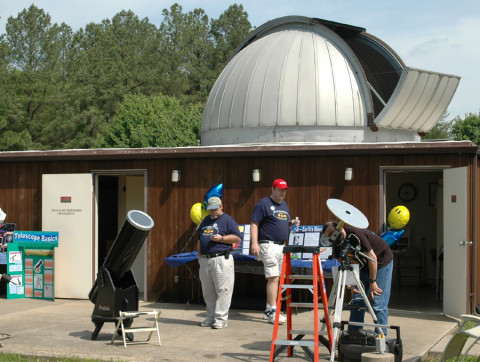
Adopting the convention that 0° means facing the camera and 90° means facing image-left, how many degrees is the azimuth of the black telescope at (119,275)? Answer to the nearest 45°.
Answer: approximately 315°

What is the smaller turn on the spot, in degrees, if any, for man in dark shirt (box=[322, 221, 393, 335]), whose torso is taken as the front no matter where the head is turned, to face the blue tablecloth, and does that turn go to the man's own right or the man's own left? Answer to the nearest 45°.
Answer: approximately 45° to the man's own right

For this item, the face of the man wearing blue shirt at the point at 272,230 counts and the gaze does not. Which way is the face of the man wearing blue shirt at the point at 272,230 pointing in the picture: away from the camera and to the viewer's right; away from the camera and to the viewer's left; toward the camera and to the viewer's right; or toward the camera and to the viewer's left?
toward the camera and to the viewer's right

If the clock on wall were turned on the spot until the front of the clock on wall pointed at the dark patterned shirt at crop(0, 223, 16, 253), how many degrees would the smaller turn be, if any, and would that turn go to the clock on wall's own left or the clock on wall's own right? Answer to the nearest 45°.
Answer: approximately 45° to the clock on wall's own right

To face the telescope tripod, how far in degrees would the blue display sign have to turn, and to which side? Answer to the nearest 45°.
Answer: approximately 45° to its left

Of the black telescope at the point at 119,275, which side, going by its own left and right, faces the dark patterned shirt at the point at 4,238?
back

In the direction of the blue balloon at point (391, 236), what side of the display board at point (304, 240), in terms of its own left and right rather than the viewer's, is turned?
left

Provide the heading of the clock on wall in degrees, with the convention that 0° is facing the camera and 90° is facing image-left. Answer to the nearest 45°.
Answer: approximately 0°

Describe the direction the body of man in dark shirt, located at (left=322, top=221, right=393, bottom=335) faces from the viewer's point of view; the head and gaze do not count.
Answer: to the viewer's left

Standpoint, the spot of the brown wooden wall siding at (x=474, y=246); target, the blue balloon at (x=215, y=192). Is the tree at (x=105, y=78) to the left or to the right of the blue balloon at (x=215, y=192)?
right

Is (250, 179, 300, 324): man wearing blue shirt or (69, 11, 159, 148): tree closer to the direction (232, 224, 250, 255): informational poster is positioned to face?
the man wearing blue shirt
